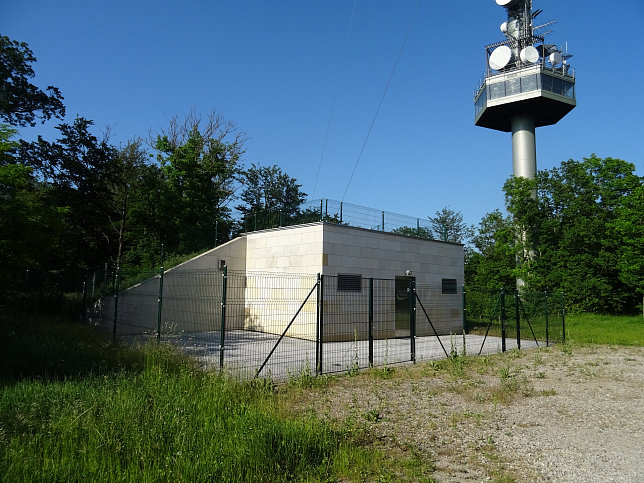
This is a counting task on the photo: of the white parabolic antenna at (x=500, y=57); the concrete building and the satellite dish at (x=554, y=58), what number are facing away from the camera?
0

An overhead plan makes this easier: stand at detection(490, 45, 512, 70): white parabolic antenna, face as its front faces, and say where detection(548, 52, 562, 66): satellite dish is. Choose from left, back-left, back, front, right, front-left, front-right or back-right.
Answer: back-left

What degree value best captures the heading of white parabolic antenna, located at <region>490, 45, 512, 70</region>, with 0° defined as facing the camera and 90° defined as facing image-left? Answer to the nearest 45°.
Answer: approximately 45°

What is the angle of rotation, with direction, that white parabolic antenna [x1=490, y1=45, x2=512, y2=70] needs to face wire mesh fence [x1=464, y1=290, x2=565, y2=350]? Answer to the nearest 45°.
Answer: approximately 45° to its left

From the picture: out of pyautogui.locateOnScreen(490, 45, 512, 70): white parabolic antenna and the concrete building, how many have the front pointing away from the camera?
0

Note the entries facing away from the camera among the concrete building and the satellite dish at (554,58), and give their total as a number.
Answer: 0

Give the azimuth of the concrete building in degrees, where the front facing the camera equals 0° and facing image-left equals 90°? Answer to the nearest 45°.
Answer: approximately 315°

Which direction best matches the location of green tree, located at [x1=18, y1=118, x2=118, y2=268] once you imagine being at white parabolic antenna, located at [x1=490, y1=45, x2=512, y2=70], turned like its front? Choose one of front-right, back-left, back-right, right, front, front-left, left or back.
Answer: front

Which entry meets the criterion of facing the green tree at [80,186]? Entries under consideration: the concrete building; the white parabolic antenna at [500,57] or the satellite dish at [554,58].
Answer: the white parabolic antenna
